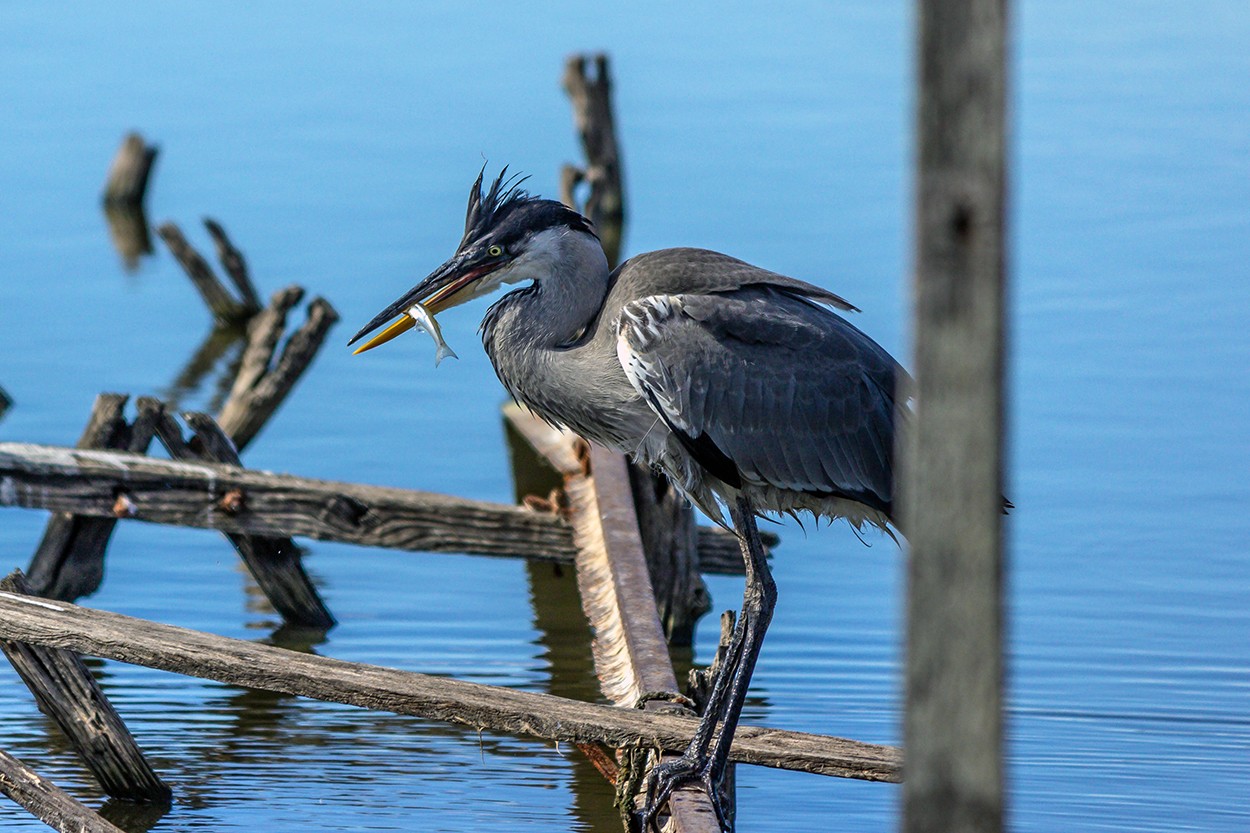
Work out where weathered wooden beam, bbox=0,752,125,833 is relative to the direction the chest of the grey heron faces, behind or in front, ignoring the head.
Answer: in front

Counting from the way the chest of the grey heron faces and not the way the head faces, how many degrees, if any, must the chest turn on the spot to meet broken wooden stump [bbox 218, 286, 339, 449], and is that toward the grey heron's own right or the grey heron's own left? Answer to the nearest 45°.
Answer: approximately 45° to the grey heron's own right

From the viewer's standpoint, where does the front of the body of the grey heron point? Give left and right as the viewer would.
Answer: facing to the left of the viewer

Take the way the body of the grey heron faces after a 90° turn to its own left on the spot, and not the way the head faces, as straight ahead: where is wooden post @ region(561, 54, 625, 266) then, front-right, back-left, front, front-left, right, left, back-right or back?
back

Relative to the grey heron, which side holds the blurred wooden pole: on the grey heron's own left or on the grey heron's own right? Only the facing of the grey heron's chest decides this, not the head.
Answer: on the grey heron's own left

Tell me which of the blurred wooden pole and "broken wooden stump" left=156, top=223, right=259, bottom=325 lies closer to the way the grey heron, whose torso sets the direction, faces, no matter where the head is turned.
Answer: the broken wooden stump

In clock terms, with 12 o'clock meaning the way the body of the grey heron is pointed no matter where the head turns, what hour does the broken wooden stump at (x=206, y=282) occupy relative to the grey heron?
The broken wooden stump is roughly at 2 o'clock from the grey heron.

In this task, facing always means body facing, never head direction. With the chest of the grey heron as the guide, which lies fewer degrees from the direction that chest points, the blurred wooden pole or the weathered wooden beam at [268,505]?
the weathered wooden beam

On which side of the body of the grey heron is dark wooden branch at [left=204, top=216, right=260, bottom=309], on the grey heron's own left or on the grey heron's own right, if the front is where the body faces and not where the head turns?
on the grey heron's own right

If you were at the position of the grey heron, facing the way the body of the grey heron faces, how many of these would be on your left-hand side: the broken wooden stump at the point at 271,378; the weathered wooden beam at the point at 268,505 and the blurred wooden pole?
1

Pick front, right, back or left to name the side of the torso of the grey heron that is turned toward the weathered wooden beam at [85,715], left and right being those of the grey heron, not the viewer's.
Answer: front

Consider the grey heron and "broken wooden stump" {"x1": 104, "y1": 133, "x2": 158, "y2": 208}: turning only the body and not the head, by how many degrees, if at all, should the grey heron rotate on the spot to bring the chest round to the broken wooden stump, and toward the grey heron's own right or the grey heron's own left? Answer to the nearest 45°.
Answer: approximately 45° to the grey heron's own right
